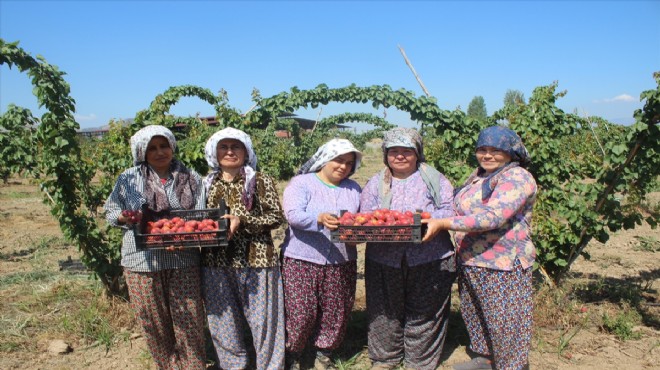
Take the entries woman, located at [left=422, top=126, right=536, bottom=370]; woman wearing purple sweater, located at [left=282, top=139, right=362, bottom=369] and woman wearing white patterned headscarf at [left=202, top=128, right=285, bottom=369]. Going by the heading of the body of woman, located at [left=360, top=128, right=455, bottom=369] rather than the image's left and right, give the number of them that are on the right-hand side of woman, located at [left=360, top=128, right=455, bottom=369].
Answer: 2

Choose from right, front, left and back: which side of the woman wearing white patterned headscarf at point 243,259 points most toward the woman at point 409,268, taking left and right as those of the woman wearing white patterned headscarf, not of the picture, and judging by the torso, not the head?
left

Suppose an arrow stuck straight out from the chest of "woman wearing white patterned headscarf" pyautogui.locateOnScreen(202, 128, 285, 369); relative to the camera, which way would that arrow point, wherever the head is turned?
toward the camera

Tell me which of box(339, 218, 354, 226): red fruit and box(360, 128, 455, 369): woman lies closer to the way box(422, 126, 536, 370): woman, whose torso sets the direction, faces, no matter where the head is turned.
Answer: the red fruit

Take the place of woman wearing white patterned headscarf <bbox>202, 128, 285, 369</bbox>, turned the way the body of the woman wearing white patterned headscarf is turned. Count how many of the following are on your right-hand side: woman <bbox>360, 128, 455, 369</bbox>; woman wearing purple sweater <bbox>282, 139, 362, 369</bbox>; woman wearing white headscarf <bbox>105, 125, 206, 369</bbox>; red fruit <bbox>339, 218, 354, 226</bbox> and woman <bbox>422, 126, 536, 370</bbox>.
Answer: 1

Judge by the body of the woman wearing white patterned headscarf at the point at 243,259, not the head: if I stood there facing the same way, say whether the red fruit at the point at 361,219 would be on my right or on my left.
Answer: on my left

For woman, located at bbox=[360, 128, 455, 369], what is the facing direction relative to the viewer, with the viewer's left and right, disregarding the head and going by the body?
facing the viewer

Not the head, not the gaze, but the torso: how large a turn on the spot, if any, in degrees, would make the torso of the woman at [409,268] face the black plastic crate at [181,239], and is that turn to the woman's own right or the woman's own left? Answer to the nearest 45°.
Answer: approximately 45° to the woman's own right

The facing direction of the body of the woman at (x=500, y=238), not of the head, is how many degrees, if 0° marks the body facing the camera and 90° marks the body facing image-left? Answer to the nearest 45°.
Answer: approximately 45°
